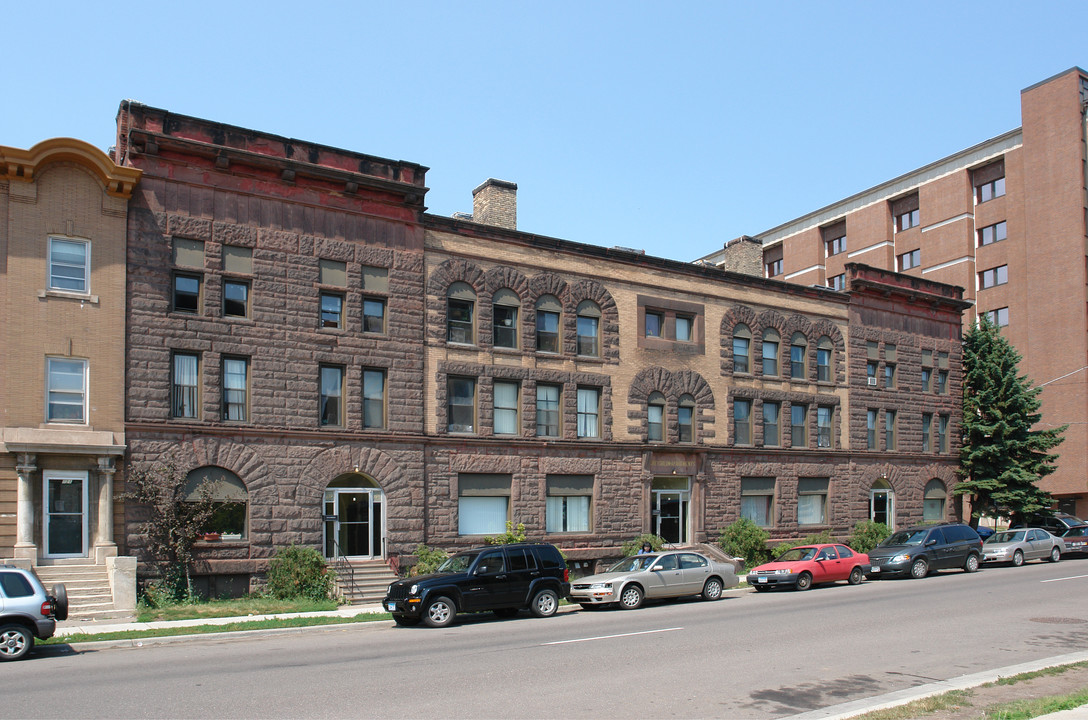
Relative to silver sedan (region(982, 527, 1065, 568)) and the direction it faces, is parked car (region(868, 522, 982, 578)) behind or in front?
in front

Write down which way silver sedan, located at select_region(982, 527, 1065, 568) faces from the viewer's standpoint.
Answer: facing the viewer and to the left of the viewer

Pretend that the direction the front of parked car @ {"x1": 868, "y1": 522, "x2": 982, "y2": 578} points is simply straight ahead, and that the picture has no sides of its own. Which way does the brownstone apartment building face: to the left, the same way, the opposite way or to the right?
to the left

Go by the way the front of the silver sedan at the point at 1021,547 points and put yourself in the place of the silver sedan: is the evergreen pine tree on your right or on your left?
on your right

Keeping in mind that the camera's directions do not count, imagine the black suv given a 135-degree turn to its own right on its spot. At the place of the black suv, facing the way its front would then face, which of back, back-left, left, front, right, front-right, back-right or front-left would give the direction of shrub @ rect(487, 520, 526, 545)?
front

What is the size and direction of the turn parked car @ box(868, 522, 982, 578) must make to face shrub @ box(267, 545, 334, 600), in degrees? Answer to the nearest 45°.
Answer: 0° — it already faces it

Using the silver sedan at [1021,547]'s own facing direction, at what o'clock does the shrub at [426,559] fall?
The shrub is roughly at 12 o'clock from the silver sedan.

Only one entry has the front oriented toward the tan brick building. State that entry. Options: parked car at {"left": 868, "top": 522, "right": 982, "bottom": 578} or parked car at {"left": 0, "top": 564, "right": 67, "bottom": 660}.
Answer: parked car at {"left": 868, "top": 522, "right": 982, "bottom": 578}

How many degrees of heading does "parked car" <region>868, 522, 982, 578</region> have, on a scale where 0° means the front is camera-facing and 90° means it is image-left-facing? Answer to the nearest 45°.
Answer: approximately 45°

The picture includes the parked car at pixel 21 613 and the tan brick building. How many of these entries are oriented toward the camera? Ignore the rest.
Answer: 1

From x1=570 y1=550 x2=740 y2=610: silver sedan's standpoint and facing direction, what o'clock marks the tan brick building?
The tan brick building is roughly at 1 o'clock from the silver sedan.

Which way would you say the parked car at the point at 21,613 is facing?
to the viewer's left
